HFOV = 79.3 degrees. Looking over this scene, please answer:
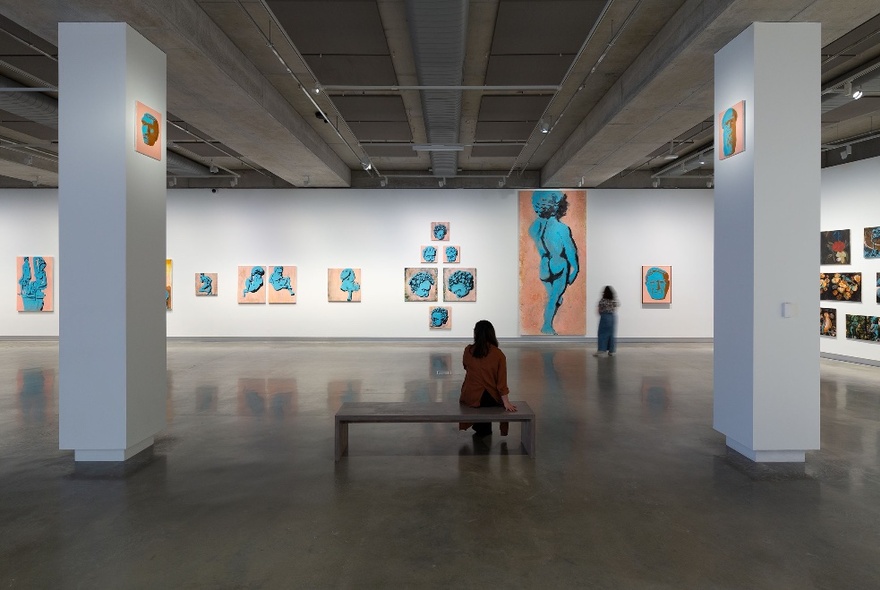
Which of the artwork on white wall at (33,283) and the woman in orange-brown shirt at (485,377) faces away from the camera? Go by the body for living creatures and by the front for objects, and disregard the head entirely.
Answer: the woman in orange-brown shirt

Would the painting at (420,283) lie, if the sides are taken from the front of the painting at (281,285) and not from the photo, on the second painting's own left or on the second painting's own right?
on the second painting's own left

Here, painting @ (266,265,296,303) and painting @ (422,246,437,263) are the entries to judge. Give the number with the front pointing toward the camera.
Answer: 2

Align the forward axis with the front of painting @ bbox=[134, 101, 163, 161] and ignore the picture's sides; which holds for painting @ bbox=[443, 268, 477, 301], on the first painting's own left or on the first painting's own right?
on the first painting's own left

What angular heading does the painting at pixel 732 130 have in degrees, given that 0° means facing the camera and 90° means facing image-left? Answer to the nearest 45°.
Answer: approximately 45°

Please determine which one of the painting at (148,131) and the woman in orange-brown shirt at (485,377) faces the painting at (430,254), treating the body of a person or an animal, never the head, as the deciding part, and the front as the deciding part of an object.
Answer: the woman in orange-brown shirt

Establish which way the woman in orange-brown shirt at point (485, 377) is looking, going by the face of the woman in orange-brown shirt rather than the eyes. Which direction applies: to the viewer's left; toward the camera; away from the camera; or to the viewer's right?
away from the camera

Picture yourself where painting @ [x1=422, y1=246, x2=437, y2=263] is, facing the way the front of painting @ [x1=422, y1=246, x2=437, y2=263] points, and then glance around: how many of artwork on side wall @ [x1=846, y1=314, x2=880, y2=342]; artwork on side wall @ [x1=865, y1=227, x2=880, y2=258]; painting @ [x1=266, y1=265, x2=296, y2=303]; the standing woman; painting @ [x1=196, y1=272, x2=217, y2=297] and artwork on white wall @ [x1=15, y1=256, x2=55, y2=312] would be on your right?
3
